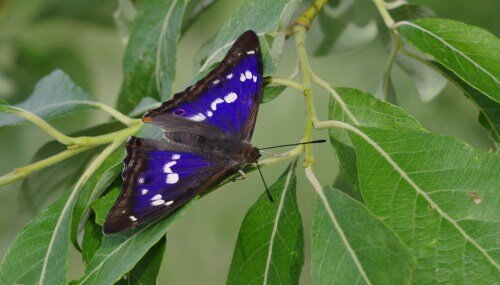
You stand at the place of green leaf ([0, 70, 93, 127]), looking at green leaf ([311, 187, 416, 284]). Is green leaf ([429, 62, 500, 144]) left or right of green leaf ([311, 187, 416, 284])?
left

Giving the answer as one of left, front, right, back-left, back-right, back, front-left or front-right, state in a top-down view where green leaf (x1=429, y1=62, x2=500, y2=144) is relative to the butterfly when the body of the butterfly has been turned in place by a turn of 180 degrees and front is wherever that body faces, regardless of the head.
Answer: back

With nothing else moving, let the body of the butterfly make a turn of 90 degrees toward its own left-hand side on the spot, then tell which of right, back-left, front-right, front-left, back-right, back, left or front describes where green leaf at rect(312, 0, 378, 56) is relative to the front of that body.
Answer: front-right

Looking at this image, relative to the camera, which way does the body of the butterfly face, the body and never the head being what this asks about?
to the viewer's right
